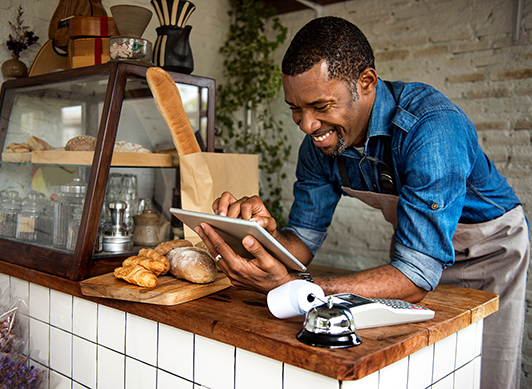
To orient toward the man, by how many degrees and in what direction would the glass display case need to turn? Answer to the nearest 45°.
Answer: approximately 90° to its left

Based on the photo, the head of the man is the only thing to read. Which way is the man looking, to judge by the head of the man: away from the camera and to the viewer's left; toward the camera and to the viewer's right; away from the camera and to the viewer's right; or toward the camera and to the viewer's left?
toward the camera and to the viewer's left

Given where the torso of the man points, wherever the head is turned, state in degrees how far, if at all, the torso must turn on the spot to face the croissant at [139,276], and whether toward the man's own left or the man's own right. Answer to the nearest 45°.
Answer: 0° — they already face it

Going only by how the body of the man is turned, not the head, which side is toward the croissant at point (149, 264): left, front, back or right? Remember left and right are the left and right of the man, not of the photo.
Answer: front

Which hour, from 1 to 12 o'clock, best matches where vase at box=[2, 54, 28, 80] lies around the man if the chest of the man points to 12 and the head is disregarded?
The vase is roughly at 2 o'clock from the man.

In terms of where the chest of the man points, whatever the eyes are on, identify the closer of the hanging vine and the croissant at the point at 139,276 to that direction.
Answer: the croissant

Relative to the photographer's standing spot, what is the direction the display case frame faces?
facing the viewer and to the left of the viewer

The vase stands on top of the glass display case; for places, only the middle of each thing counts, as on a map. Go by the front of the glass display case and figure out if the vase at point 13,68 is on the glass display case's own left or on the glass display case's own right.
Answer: on the glass display case's own right
